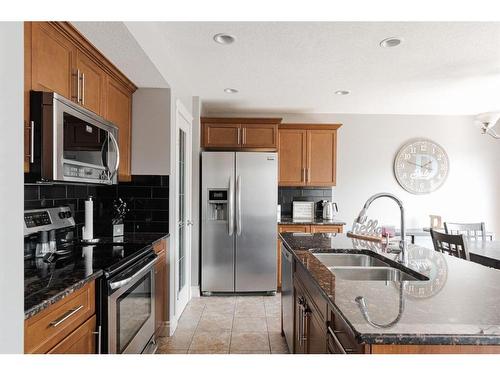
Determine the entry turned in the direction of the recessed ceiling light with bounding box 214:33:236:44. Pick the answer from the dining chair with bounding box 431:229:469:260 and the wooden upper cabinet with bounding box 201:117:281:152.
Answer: the wooden upper cabinet

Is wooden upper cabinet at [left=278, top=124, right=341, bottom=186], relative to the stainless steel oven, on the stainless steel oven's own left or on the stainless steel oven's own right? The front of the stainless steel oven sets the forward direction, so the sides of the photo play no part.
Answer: on the stainless steel oven's own left

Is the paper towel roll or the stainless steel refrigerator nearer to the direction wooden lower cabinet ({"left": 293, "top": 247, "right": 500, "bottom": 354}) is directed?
the paper towel roll

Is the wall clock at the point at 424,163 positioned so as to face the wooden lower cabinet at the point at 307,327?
yes

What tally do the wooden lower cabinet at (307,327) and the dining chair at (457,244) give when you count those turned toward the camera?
0

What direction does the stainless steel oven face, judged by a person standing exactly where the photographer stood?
facing the viewer and to the right of the viewer

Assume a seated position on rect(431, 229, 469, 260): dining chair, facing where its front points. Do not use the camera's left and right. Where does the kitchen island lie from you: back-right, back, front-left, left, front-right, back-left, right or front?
back-right

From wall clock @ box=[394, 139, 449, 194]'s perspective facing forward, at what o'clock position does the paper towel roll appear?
The paper towel roll is roughly at 1 o'clock from the wall clock.

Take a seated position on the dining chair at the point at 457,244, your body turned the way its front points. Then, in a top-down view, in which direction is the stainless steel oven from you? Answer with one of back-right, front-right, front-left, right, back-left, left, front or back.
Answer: back

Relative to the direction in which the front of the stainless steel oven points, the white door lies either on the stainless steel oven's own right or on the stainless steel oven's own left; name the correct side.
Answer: on the stainless steel oven's own left
